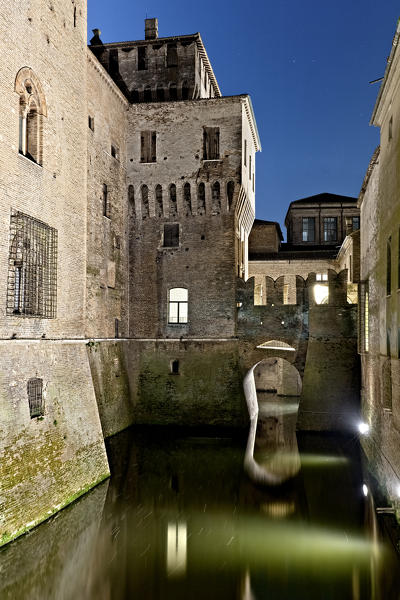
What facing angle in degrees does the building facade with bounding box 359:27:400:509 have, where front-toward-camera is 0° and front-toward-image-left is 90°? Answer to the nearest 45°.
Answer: approximately 90°
